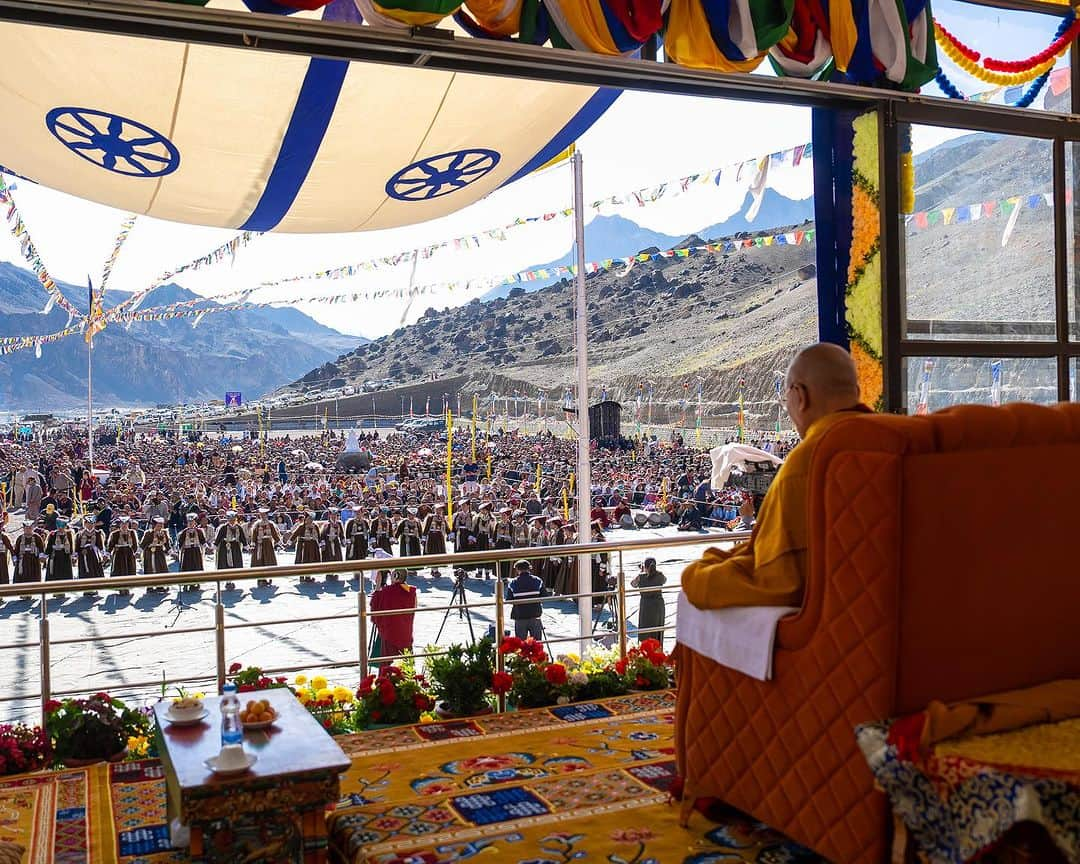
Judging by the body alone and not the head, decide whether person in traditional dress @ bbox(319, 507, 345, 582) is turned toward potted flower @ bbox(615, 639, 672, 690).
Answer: yes

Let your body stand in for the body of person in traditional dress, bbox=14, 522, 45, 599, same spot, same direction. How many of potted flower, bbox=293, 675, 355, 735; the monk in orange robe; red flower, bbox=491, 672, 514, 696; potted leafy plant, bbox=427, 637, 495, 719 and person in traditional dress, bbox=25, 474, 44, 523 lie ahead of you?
4

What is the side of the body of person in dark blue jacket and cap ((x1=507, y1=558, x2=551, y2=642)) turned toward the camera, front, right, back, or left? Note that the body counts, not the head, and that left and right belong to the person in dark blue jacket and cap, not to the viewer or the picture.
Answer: back

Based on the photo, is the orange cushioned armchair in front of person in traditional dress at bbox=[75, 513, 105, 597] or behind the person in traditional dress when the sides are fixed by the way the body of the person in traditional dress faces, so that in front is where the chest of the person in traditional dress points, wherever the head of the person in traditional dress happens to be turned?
in front

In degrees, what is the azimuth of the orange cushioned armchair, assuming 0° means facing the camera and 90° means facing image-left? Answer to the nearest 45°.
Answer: approximately 135°

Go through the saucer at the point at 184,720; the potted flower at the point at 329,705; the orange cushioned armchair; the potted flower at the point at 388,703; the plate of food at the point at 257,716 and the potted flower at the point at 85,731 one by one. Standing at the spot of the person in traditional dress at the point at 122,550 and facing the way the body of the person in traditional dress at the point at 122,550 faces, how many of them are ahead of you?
6

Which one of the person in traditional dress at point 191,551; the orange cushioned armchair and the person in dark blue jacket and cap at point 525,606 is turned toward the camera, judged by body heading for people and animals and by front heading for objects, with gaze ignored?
the person in traditional dress

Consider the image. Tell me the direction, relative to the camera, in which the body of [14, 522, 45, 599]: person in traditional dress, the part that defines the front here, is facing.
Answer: toward the camera

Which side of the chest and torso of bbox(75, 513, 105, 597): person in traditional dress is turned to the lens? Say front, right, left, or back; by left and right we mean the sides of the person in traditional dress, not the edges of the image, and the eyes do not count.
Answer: front

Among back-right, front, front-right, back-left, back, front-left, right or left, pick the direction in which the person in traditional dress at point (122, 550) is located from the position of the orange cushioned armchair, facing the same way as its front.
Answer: front

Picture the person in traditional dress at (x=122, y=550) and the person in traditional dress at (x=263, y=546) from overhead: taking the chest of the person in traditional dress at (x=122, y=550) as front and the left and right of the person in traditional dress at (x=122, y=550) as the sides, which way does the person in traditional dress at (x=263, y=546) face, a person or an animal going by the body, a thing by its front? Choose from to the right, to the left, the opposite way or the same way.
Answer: the same way

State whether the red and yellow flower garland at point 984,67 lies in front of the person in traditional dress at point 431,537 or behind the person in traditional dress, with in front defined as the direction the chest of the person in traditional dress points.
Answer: in front

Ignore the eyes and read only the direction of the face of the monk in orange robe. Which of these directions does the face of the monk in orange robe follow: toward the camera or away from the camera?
away from the camera

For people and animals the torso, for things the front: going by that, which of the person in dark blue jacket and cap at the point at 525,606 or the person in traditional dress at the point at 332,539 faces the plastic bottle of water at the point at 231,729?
the person in traditional dress

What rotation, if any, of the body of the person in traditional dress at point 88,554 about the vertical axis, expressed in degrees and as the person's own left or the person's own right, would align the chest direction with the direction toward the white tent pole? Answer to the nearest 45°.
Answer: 0° — they already face it

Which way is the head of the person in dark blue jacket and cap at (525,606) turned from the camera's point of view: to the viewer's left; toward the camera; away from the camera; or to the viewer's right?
away from the camera

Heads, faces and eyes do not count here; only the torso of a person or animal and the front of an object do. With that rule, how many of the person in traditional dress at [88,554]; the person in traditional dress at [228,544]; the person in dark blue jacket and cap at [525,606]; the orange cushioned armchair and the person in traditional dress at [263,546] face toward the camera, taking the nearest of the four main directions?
3

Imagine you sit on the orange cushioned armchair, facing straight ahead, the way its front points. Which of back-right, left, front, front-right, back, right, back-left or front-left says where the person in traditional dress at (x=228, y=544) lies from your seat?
front

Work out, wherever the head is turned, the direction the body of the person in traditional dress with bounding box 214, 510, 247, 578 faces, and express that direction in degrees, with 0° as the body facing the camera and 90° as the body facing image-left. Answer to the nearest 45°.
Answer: approximately 0°
